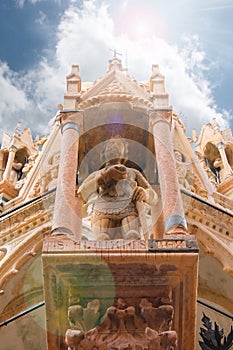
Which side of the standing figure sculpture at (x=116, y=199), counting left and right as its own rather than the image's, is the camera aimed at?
front

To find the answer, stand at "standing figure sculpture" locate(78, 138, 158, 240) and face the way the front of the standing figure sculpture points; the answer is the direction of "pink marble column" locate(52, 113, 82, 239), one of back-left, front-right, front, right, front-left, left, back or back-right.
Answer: right

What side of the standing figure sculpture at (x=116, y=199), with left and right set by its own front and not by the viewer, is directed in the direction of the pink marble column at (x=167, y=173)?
left
